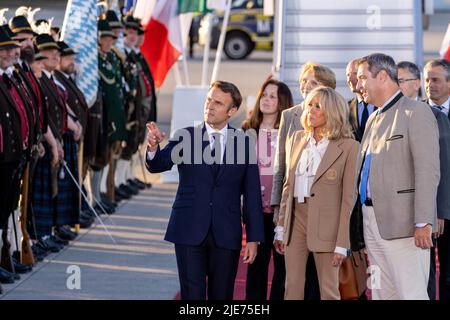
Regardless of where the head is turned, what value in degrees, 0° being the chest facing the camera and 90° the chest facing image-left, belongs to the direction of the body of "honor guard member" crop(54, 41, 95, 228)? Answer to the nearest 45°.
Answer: approximately 315°

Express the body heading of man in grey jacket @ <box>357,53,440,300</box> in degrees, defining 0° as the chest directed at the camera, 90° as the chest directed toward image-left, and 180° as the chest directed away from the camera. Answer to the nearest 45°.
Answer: approximately 45°

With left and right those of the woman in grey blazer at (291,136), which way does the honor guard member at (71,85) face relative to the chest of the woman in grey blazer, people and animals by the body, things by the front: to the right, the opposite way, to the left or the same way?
to the left

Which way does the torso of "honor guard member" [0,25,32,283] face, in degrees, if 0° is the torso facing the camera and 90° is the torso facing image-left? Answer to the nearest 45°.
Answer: approximately 315°
